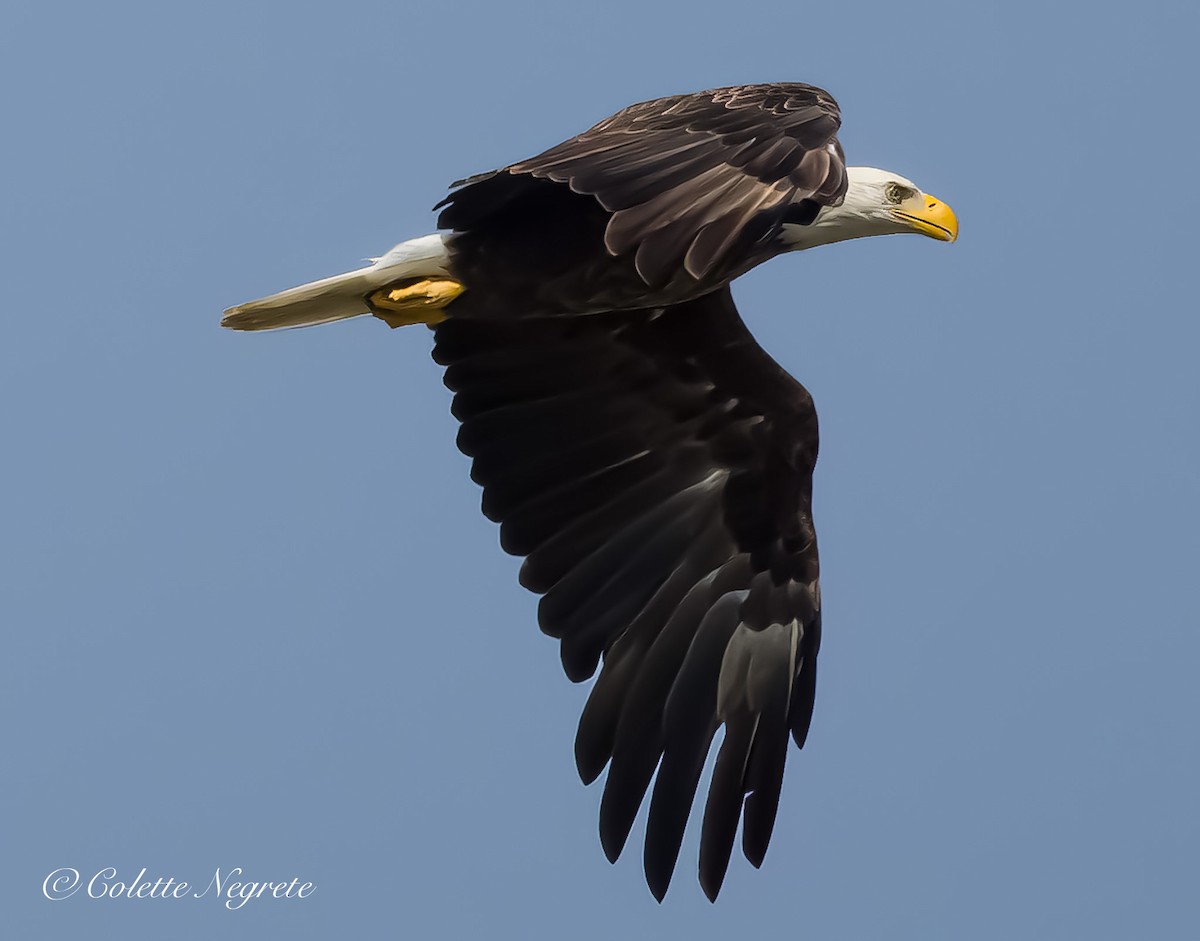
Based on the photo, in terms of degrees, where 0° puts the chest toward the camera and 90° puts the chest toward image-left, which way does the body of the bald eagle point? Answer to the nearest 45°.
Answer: approximately 270°
